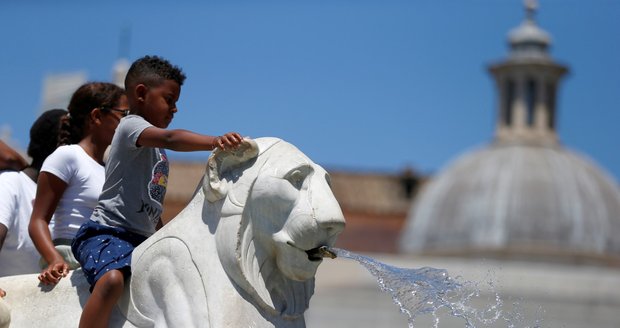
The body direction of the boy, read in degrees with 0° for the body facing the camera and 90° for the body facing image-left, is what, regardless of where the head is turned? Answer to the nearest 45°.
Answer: approximately 270°

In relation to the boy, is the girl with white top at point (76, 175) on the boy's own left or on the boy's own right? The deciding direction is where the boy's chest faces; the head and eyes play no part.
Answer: on the boy's own left

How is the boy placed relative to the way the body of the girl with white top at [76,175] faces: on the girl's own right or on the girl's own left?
on the girl's own right

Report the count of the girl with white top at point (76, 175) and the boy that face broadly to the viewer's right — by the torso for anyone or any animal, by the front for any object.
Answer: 2

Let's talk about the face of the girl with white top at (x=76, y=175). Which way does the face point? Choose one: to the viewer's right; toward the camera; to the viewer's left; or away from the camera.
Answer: to the viewer's right

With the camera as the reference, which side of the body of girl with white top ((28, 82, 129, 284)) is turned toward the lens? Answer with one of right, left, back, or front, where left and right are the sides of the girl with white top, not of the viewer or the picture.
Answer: right

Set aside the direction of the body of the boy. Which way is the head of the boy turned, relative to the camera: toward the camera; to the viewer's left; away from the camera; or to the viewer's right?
to the viewer's right
